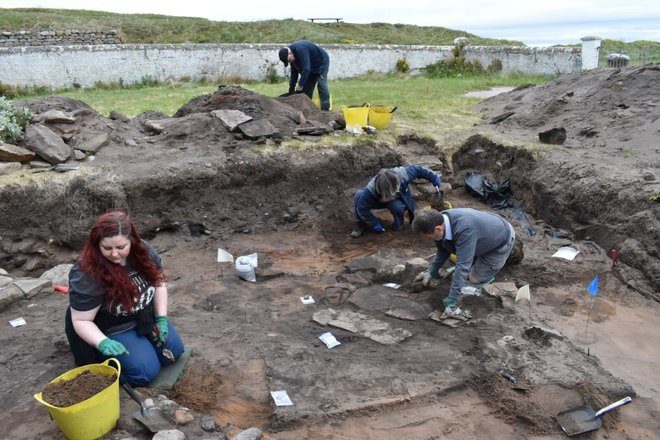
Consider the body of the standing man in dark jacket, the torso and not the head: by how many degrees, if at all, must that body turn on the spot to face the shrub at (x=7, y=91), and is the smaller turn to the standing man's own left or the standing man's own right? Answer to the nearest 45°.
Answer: approximately 45° to the standing man's own right

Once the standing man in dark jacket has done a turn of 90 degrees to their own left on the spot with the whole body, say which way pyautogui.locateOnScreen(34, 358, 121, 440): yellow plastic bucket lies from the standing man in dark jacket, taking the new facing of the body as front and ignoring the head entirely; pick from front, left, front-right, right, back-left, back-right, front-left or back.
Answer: front

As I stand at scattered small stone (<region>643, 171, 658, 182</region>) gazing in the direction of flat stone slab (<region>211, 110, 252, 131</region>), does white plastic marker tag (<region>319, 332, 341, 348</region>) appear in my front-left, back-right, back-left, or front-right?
front-left

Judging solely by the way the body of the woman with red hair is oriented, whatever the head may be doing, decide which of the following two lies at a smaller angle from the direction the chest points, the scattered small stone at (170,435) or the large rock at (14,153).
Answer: the scattered small stone

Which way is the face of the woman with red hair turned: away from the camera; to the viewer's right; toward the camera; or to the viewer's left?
toward the camera

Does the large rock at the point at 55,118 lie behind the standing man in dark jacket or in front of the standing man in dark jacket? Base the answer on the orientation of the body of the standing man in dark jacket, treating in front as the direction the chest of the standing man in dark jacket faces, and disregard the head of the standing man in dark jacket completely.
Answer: in front

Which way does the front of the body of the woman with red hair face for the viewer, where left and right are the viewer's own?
facing the viewer and to the right of the viewer

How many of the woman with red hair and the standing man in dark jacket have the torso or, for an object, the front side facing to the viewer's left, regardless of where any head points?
1

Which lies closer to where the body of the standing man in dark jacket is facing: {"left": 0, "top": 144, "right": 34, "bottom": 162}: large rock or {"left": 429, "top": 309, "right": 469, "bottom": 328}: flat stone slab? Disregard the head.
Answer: the large rock

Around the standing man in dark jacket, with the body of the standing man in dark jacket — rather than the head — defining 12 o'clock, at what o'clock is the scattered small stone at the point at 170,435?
The scattered small stone is roughly at 9 o'clock from the standing man in dark jacket.

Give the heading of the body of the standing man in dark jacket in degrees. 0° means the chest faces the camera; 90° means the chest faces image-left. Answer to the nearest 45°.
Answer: approximately 90°

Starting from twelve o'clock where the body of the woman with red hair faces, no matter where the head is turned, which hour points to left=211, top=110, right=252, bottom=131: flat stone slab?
The flat stone slab is roughly at 8 o'clock from the woman with red hair.

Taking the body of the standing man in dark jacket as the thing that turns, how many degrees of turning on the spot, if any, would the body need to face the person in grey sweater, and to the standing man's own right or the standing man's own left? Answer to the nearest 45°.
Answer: approximately 90° to the standing man's own left

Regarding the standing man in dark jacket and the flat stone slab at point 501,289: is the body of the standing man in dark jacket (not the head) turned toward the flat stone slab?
no

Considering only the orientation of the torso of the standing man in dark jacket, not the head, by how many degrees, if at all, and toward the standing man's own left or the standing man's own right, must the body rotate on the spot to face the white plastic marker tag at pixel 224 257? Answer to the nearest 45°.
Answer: approximately 90° to the standing man's own left
